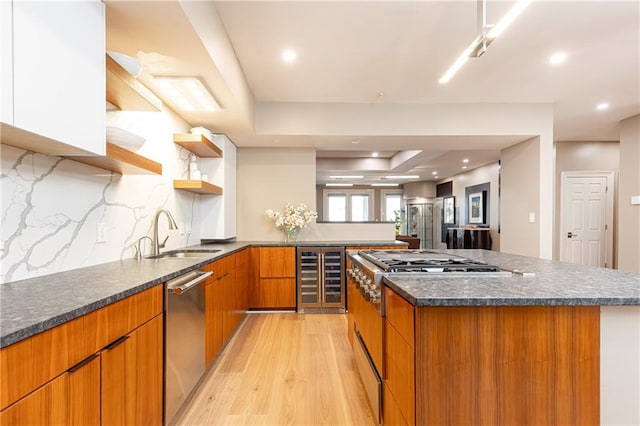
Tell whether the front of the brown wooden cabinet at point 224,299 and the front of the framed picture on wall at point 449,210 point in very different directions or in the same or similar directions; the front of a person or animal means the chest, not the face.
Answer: very different directions

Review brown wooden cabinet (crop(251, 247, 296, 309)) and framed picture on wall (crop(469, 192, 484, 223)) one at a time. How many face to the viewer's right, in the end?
0

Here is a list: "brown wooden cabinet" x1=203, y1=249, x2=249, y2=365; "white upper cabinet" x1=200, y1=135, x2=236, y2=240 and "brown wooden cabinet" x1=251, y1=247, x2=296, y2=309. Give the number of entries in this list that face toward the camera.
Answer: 1

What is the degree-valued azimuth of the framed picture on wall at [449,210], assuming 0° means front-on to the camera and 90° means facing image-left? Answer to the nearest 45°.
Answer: approximately 45°

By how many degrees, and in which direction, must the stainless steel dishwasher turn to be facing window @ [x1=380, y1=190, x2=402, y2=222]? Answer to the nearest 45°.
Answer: approximately 90° to its left

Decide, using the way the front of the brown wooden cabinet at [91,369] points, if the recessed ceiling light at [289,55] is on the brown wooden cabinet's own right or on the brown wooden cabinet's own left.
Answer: on the brown wooden cabinet's own left

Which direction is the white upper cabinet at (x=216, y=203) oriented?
to the viewer's right

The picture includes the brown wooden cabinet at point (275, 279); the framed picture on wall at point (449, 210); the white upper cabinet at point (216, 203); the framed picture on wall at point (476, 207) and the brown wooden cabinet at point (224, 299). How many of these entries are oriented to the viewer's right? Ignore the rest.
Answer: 2

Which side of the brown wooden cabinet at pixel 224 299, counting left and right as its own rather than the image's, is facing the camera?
right
